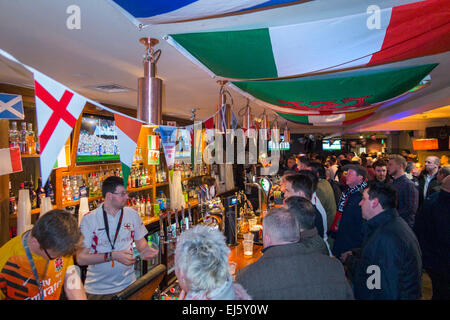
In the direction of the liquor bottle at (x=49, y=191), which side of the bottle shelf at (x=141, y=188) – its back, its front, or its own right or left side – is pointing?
right

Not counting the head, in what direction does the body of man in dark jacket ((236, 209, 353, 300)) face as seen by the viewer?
away from the camera

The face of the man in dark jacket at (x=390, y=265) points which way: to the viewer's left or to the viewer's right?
to the viewer's left

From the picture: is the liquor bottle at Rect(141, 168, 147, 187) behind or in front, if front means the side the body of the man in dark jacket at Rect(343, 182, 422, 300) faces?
in front

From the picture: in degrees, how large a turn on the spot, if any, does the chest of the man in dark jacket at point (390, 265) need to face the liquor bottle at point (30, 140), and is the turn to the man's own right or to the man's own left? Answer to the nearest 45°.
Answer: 0° — they already face it

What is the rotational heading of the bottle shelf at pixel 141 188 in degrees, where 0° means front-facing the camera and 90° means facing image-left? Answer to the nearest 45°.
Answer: approximately 315°

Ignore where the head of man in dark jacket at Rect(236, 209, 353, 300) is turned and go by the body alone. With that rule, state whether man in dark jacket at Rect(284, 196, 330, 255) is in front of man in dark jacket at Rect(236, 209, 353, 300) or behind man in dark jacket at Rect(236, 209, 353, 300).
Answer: in front

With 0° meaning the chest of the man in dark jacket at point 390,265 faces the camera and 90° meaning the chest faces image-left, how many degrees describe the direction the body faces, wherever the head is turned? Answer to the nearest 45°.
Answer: approximately 90°

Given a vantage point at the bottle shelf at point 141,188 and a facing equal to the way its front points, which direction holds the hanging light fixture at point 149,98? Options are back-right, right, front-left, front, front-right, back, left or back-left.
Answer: front-right

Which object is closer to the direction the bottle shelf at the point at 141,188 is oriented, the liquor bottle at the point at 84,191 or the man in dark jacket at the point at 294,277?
the man in dark jacket
